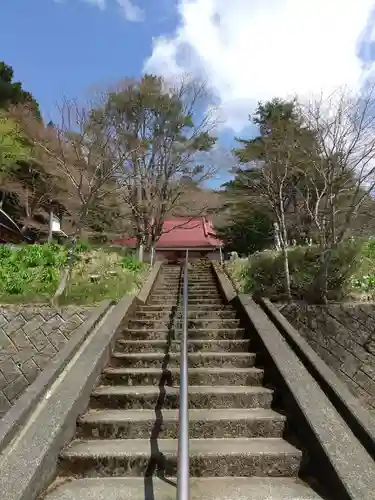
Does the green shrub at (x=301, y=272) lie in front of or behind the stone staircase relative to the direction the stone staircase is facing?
behind

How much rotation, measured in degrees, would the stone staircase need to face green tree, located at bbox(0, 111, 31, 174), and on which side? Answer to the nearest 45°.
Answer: approximately 135° to its right

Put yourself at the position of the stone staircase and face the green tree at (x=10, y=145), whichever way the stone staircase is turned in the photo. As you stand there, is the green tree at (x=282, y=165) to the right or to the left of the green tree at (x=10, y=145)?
right

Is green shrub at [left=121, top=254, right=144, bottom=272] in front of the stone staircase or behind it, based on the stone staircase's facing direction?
behind

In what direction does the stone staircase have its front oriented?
toward the camera

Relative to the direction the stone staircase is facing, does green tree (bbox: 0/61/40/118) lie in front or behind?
behind

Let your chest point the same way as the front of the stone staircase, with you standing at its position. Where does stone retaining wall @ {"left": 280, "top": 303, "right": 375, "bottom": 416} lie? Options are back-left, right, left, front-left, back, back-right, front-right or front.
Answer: back-left
